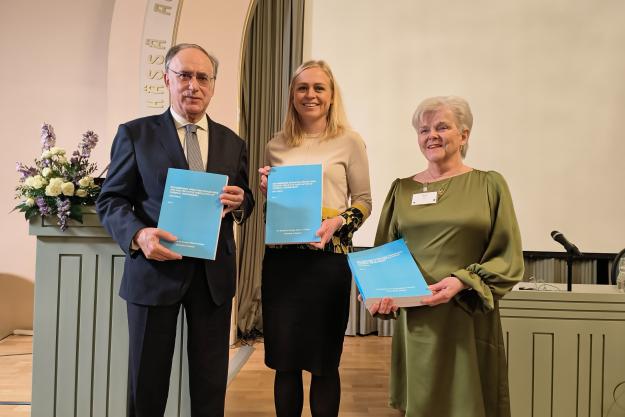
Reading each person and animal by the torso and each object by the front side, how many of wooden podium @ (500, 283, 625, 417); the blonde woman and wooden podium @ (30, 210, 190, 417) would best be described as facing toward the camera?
3

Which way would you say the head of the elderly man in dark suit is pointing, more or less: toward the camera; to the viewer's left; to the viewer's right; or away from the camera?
toward the camera

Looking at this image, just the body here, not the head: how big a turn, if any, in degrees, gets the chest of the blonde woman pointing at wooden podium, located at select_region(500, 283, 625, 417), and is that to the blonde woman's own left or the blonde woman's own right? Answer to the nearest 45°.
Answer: approximately 90° to the blonde woman's own left

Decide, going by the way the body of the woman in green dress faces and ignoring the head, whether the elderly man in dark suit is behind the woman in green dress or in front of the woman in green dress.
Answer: in front

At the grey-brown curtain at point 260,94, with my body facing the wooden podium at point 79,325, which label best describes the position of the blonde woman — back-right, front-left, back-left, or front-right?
front-left

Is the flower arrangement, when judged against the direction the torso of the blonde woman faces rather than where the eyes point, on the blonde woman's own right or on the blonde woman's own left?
on the blonde woman's own right

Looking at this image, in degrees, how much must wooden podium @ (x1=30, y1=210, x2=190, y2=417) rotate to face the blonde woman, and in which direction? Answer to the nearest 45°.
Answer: approximately 45° to its left

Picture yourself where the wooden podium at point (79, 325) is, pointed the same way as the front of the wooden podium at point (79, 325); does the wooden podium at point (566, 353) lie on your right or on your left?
on your left

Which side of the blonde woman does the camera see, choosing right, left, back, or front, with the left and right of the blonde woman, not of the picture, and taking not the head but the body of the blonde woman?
front

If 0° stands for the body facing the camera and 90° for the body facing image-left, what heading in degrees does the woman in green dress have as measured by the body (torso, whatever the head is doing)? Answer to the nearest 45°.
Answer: approximately 45°

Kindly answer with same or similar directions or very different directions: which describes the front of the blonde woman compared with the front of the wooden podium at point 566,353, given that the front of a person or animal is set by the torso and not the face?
same or similar directions

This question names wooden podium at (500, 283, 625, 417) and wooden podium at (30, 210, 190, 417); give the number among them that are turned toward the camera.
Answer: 2

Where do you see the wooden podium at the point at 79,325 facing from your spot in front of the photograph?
facing the viewer
